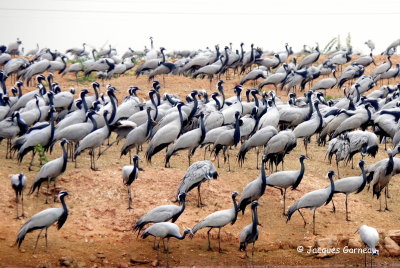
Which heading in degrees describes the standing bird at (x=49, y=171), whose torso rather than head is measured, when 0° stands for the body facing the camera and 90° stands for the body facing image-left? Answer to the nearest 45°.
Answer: approximately 270°

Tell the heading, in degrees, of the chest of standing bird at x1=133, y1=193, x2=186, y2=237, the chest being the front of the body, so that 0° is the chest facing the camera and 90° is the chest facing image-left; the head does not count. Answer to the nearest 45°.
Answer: approximately 270°

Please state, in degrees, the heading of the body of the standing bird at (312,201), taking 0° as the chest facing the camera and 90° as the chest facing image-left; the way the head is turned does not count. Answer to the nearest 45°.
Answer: approximately 270°

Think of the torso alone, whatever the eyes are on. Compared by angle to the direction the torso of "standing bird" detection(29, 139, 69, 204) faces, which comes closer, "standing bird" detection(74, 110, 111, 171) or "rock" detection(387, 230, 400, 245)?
the rock

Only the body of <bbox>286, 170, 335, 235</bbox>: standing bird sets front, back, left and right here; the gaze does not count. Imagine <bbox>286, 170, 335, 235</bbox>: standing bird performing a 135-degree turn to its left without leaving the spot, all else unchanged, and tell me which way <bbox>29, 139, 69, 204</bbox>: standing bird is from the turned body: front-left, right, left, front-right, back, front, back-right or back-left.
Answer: front-left

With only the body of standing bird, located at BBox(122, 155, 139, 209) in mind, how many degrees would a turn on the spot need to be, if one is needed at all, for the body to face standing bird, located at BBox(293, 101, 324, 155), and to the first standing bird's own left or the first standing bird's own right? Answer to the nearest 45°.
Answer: approximately 90° to the first standing bird's own left

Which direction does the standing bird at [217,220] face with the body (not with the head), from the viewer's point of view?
to the viewer's right
